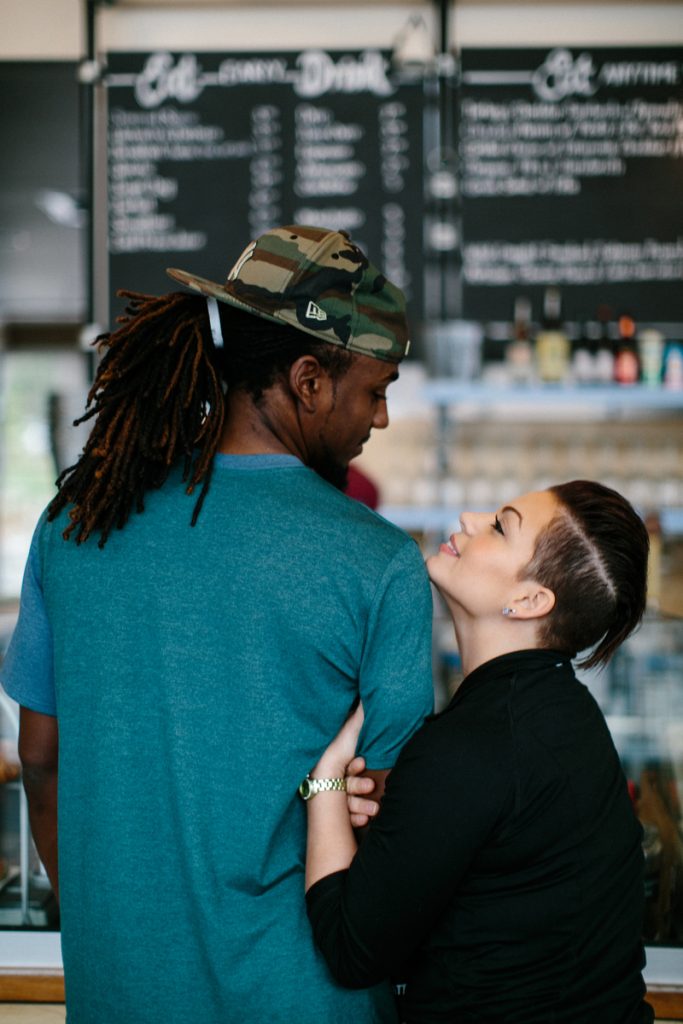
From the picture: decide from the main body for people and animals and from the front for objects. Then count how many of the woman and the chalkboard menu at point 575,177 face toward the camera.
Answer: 1

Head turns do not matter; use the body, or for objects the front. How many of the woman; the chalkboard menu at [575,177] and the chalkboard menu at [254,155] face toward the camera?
2

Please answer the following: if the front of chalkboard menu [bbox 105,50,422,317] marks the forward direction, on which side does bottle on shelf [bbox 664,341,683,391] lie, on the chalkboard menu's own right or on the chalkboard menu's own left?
on the chalkboard menu's own left

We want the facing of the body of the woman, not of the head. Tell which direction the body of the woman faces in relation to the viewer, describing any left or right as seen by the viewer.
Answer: facing away from the viewer and to the left of the viewer

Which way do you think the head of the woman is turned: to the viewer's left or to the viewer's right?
to the viewer's left

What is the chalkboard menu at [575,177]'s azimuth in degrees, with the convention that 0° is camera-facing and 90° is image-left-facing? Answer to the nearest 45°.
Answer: approximately 0°
